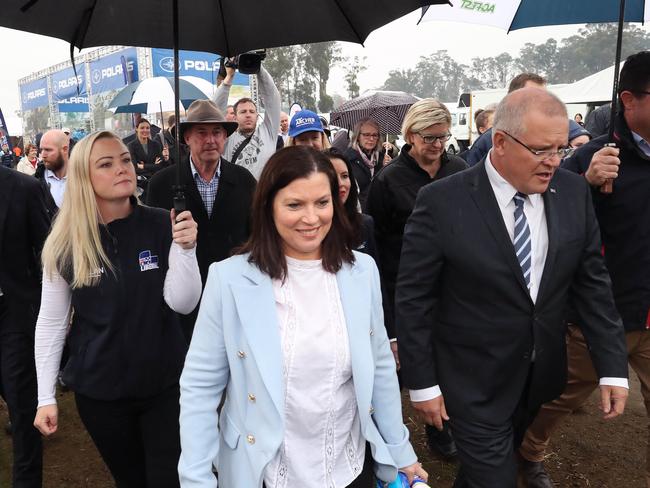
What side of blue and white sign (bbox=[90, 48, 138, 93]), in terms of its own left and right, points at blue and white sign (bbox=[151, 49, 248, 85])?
left

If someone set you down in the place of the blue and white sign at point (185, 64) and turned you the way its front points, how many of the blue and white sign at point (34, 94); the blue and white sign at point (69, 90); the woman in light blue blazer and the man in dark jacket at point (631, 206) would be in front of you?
2

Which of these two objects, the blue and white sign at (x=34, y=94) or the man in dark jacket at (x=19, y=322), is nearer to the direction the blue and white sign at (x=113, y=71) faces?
the man in dark jacket

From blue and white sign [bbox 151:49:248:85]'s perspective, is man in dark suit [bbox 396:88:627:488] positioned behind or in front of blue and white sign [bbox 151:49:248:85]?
in front

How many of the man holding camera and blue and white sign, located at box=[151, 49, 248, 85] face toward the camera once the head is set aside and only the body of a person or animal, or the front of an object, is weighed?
2

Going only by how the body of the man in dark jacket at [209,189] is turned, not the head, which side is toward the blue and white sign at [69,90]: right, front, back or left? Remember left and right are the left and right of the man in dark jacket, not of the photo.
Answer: back

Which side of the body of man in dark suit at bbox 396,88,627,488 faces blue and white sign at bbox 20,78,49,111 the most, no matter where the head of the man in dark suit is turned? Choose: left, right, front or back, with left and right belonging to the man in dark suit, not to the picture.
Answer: back

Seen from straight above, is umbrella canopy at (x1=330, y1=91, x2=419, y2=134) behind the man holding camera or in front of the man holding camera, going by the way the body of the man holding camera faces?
behind
